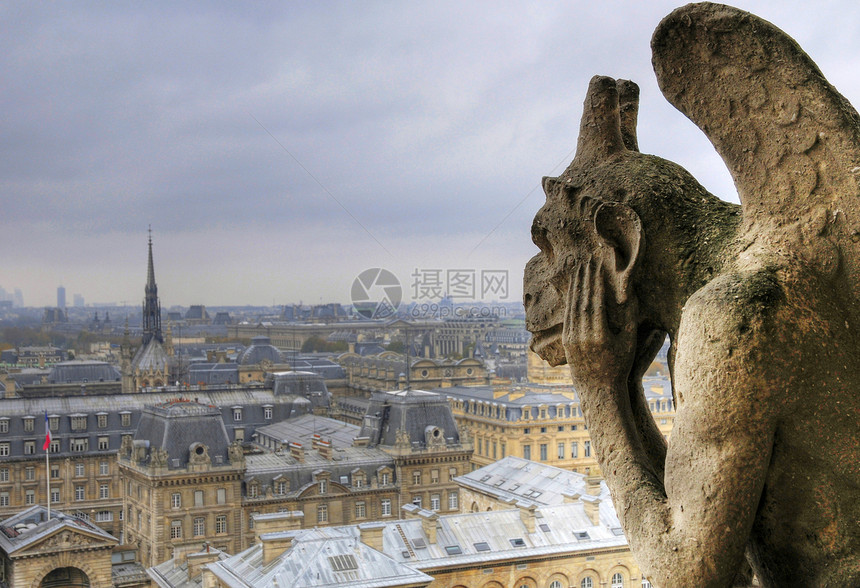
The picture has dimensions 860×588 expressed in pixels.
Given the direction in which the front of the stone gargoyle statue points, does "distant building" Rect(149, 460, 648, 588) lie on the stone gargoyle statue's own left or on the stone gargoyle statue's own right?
on the stone gargoyle statue's own right

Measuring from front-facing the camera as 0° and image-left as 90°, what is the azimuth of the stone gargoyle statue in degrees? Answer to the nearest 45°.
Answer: approximately 90°
